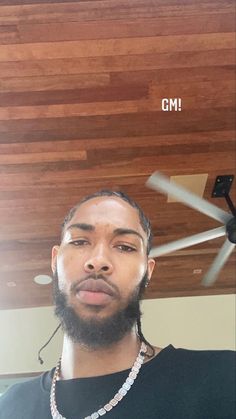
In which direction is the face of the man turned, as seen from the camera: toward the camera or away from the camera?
toward the camera

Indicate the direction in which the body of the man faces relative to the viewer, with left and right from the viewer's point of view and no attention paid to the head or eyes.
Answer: facing the viewer

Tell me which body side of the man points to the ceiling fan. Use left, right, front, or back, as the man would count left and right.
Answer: back
